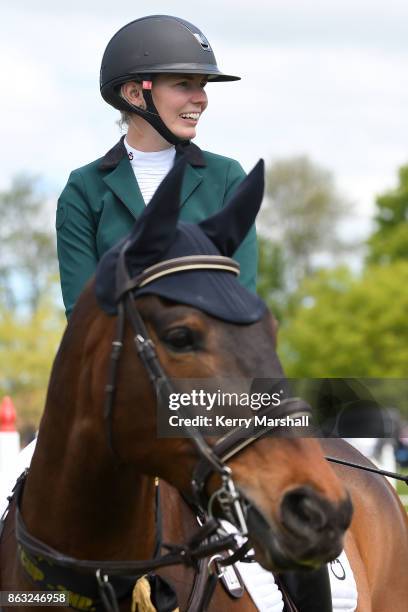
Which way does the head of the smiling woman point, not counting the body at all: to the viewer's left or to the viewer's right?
to the viewer's right

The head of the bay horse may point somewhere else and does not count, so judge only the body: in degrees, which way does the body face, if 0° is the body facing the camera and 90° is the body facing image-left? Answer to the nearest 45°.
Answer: approximately 45°
